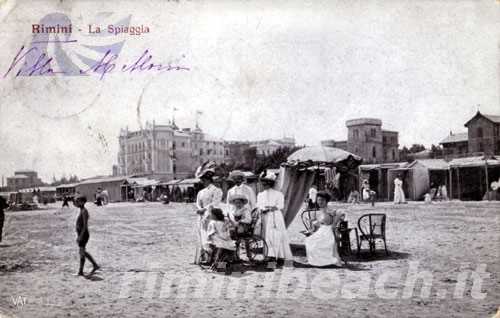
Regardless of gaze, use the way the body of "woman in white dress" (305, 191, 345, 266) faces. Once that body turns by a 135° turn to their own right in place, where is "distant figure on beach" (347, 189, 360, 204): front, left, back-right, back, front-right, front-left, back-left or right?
front

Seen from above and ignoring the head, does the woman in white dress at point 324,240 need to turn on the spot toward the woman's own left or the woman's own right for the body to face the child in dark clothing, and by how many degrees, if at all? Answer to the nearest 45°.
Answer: approximately 45° to the woman's own right

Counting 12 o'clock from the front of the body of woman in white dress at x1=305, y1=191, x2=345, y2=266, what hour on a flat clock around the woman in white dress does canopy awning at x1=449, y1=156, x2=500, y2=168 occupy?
The canopy awning is roughly at 6 o'clock from the woman in white dress.

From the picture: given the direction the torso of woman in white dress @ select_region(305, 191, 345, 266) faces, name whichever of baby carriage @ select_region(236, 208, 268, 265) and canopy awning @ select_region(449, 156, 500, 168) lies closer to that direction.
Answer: the baby carriage

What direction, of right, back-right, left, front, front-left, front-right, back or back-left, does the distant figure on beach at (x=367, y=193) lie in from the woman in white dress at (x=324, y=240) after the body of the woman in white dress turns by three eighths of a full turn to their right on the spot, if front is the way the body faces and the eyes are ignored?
front

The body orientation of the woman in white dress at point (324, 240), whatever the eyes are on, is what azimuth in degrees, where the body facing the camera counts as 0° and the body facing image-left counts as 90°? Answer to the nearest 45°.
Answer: approximately 45°
